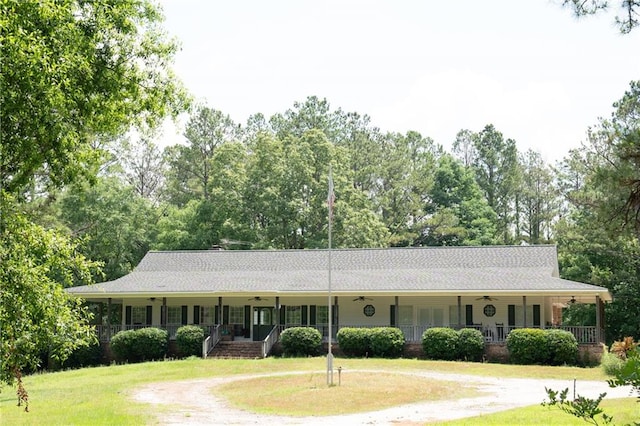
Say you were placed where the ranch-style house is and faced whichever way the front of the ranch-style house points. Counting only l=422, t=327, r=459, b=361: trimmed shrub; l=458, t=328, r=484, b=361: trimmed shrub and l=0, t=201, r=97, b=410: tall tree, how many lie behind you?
0

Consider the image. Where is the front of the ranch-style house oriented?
toward the camera

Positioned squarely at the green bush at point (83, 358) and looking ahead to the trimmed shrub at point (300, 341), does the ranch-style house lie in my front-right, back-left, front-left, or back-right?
front-left

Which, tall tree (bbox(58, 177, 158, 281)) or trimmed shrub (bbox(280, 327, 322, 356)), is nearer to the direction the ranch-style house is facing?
the trimmed shrub

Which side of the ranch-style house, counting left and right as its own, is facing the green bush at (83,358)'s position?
right

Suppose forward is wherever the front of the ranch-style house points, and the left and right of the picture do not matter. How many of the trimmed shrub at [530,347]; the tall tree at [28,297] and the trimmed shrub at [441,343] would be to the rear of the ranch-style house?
0

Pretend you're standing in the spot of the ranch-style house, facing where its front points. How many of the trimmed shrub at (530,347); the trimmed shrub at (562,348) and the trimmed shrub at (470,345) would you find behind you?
0

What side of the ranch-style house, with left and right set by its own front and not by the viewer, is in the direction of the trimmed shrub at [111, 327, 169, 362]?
right

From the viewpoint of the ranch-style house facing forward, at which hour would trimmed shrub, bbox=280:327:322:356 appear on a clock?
The trimmed shrub is roughly at 1 o'clock from the ranch-style house.

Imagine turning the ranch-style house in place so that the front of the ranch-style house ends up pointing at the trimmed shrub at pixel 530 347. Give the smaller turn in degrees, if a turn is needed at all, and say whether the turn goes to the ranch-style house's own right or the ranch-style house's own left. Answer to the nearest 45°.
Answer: approximately 45° to the ranch-style house's own left

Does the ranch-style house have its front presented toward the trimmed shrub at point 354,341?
yes

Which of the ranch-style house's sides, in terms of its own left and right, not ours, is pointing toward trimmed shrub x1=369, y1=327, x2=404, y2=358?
front

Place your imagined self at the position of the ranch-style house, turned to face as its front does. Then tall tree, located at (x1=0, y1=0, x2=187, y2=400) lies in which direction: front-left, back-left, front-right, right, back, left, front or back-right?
front

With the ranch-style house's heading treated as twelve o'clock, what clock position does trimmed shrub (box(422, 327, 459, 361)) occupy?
The trimmed shrub is roughly at 11 o'clock from the ranch-style house.
